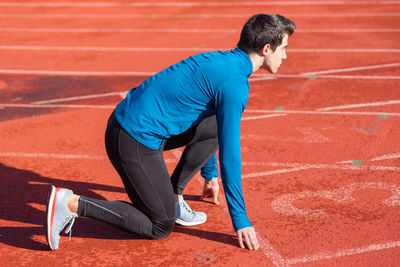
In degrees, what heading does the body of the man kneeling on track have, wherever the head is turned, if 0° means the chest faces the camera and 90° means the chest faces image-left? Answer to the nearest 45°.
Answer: approximately 270°

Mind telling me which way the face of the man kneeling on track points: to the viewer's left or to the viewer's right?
to the viewer's right
